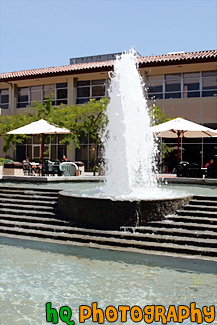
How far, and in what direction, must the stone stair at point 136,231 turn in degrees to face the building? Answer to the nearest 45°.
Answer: approximately 180°

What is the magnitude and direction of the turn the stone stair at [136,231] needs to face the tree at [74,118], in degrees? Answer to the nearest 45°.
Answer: approximately 180°

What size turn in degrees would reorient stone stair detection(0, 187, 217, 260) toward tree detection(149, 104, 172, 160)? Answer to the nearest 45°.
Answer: approximately 180°

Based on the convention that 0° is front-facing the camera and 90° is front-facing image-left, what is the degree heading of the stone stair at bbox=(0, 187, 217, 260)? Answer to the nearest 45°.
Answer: approximately 0°
